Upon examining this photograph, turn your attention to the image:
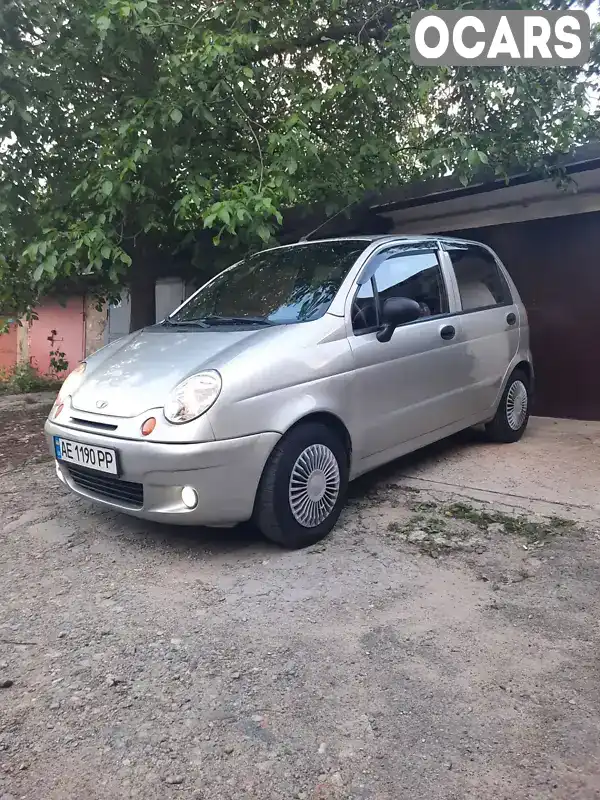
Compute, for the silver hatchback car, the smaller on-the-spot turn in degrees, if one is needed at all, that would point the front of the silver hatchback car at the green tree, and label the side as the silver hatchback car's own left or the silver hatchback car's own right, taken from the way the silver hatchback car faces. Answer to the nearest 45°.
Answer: approximately 135° to the silver hatchback car's own right

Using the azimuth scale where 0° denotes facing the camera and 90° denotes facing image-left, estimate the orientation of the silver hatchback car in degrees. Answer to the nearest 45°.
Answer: approximately 45°

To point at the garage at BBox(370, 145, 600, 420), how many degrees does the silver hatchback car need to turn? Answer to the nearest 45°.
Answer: approximately 180°
